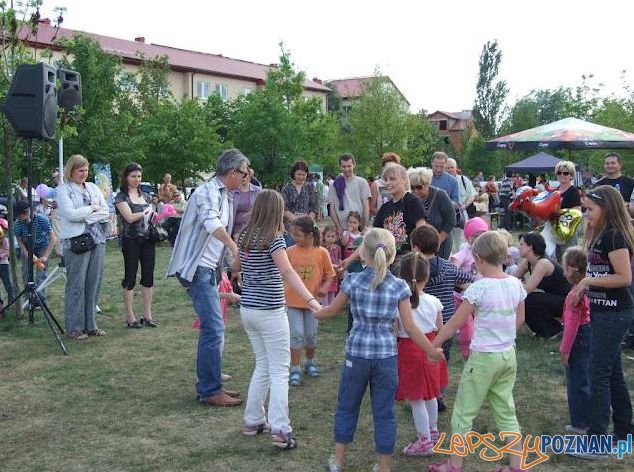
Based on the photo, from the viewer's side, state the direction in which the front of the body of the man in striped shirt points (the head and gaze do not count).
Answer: to the viewer's right

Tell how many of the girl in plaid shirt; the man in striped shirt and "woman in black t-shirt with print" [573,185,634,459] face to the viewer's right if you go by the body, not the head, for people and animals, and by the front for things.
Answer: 1

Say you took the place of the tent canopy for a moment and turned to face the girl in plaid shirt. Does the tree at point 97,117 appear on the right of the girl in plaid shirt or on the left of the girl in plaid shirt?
right

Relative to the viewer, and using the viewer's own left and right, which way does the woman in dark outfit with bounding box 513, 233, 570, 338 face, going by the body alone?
facing to the left of the viewer

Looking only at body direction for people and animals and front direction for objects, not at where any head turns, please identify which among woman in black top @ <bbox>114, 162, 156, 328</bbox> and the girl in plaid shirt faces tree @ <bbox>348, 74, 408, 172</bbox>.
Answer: the girl in plaid shirt

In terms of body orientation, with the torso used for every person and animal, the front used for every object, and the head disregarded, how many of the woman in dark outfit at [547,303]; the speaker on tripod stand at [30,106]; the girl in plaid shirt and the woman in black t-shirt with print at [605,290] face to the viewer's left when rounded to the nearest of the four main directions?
2

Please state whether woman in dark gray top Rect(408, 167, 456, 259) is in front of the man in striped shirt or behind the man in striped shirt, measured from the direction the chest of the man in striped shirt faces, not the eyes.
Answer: in front

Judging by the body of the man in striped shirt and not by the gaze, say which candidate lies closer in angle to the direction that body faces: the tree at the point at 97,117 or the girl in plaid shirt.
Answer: the girl in plaid shirt

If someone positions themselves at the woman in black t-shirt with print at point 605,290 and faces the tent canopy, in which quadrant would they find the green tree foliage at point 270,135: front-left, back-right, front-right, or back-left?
front-left

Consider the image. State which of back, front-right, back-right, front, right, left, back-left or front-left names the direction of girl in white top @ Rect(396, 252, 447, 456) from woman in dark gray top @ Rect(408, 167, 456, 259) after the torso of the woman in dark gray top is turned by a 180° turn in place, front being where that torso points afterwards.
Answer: back-right

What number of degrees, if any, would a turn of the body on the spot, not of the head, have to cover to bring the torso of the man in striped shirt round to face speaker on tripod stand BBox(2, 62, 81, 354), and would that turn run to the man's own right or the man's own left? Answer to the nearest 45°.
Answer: approximately 135° to the man's own left

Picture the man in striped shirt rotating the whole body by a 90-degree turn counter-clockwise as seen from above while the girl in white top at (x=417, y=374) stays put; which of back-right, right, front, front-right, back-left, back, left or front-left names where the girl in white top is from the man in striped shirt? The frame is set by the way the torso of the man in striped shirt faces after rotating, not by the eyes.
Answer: back-right

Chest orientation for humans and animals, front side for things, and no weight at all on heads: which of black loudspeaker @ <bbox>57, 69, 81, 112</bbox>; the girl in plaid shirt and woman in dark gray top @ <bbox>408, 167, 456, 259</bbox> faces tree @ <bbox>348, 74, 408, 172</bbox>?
the girl in plaid shirt

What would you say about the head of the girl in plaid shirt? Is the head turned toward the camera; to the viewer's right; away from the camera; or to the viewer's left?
away from the camera

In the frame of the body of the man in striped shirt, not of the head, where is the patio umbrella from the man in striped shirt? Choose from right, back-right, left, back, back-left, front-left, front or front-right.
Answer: front-left

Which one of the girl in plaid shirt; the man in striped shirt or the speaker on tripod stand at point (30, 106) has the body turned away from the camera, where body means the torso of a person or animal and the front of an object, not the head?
the girl in plaid shirt

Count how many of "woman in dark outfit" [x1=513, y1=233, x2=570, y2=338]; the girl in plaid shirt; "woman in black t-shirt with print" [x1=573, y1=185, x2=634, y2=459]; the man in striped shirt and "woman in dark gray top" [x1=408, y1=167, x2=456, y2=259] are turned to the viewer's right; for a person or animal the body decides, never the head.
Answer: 1

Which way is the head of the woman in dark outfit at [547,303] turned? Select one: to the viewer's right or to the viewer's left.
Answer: to the viewer's left
